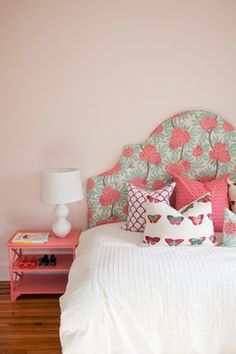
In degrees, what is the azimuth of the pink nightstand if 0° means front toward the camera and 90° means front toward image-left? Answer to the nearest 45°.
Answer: approximately 0°

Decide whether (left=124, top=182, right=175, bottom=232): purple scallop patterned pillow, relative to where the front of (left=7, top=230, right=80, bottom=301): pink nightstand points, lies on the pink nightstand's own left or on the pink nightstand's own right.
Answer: on the pink nightstand's own left

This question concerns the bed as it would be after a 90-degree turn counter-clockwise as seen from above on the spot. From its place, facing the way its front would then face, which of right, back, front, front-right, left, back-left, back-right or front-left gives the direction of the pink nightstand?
back-left

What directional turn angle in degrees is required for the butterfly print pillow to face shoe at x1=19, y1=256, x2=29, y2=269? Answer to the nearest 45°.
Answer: approximately 90° to its right

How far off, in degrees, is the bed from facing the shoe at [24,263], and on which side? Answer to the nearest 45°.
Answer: approximately 135° to its right

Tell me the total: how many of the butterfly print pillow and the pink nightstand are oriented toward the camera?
2

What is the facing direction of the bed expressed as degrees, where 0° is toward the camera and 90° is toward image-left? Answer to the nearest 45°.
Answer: approximately 0°
